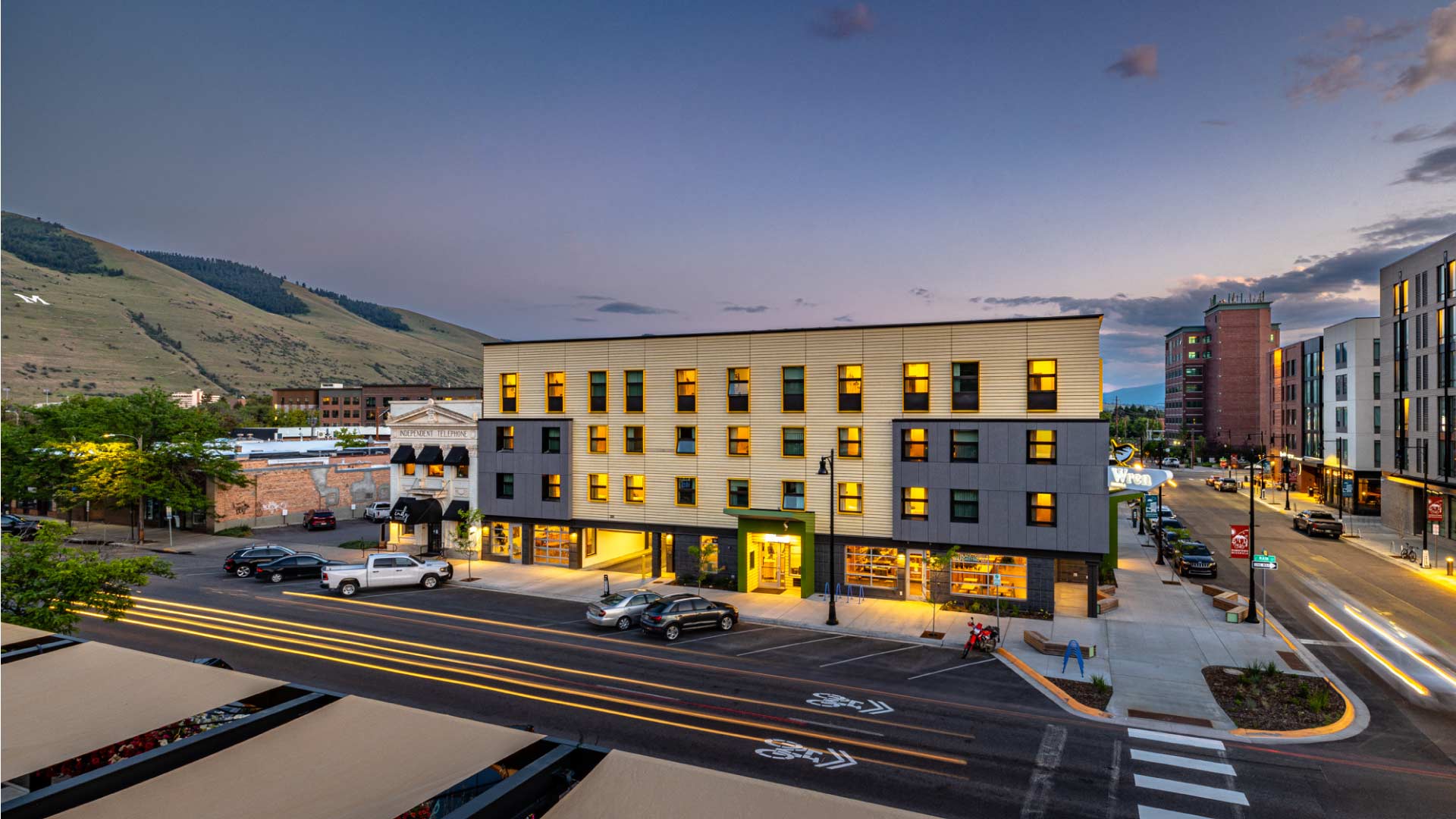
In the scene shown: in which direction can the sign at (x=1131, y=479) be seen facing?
toward the camera

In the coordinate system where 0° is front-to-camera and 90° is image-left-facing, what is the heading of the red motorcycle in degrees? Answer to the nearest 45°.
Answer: approximately 45°

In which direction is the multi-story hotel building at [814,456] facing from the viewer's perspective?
toward the camera

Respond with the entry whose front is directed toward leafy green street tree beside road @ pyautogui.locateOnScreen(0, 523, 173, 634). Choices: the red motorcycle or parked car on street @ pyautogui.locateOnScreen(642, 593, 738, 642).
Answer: the red motorcycle

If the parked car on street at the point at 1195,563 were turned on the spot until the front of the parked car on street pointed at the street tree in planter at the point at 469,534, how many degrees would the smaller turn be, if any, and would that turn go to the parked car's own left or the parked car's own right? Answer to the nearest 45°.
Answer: approximately 45° to the parked car's own right

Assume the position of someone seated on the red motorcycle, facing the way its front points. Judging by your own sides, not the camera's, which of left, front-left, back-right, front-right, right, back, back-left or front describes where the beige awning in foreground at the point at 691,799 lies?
front-left

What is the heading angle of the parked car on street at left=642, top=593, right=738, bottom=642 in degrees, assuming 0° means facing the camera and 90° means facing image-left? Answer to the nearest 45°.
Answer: approximately 225°

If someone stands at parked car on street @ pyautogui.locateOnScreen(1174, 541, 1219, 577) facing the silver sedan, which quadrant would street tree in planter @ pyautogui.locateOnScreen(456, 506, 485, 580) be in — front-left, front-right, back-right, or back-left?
front-right

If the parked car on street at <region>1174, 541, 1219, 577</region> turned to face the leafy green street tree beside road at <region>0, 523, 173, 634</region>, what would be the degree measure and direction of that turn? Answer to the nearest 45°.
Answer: approximately 45° to its right

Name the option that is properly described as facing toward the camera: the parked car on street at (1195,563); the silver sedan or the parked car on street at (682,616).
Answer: the parked car on street at (1195,563)

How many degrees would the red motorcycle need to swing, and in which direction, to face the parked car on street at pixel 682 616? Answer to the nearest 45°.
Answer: approximately 45° to its right

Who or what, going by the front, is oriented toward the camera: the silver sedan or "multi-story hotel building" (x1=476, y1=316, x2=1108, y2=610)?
the multi-story hotel building

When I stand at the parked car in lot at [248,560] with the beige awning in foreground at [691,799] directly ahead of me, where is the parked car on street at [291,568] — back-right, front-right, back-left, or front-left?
front-left

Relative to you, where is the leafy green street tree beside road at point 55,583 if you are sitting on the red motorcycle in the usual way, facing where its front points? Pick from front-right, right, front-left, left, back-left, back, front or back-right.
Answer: front

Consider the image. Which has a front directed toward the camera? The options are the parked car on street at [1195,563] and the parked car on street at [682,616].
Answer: the parked car on street at [1195,563]

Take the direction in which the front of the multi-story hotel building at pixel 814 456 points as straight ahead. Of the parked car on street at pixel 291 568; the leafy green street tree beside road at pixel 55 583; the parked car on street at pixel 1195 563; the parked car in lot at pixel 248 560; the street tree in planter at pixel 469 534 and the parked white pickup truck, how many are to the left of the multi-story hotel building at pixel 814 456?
1

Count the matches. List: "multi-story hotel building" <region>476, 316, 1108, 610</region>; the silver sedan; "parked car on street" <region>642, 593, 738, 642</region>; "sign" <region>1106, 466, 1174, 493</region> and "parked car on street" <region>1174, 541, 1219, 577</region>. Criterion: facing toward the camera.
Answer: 3
